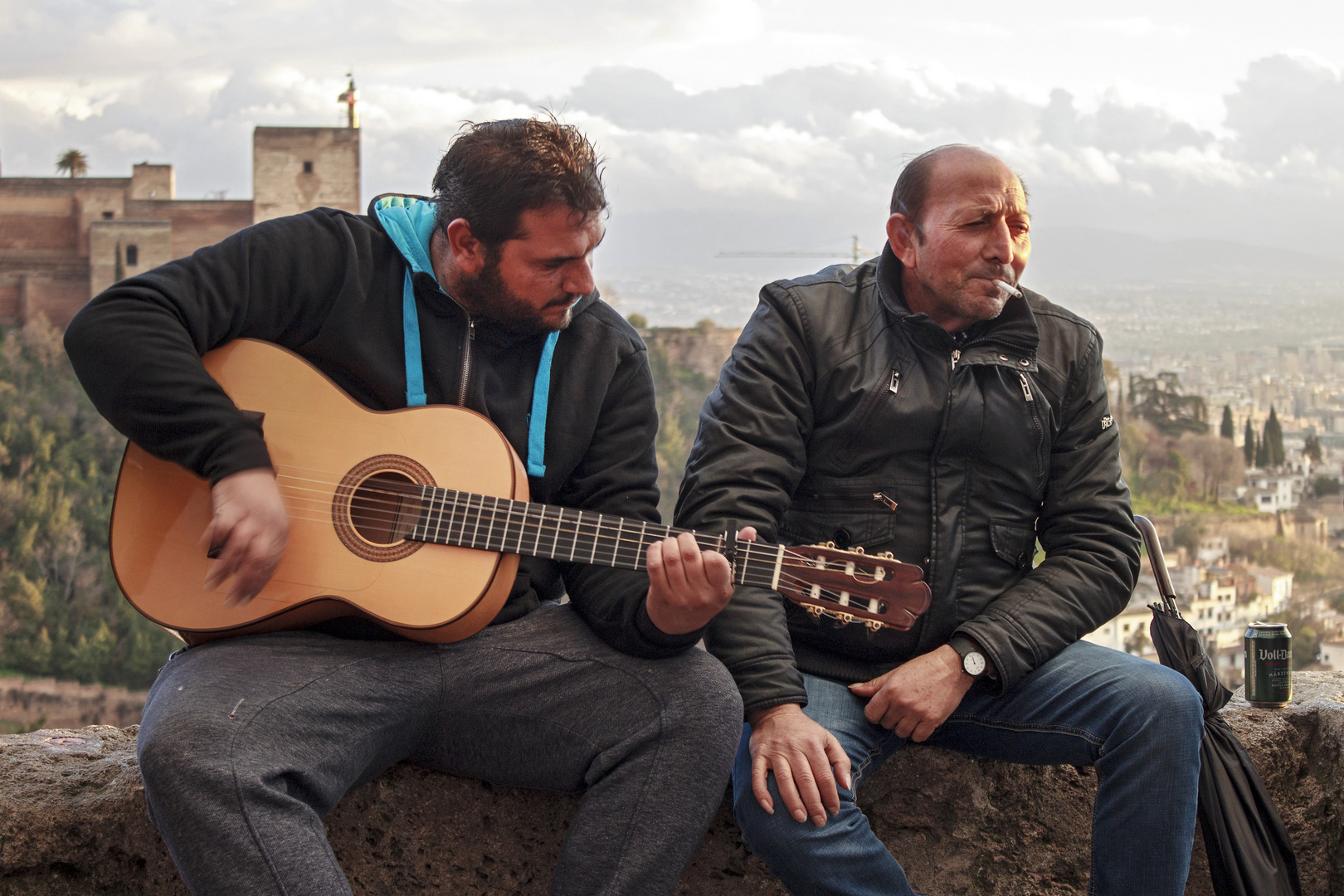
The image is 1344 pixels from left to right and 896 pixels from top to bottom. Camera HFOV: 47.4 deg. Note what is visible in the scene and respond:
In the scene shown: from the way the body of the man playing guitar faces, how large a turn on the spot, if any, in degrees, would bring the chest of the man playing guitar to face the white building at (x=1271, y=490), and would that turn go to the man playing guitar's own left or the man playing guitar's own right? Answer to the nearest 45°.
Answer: approximately 135° to the man playing guitar's own left

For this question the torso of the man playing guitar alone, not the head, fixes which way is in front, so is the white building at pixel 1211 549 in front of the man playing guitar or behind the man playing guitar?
behind

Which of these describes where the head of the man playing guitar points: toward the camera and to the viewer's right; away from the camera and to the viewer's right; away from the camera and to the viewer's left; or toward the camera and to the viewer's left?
toward the camera and to the viewer's right

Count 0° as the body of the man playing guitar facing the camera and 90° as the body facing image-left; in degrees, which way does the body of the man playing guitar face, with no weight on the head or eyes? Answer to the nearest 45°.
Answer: approximately 0°

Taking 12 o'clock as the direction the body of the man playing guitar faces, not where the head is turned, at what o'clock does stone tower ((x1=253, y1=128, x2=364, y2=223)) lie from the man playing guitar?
The stone tower is roughly at 6 o'clock from the man playing guitar.

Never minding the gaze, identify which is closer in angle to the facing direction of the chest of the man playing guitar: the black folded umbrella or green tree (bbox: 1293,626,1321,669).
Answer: the black folded umbrella

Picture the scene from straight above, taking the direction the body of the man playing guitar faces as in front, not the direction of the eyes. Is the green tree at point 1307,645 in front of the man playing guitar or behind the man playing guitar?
behind

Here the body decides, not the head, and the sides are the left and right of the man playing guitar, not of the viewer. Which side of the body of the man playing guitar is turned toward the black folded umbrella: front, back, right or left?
left

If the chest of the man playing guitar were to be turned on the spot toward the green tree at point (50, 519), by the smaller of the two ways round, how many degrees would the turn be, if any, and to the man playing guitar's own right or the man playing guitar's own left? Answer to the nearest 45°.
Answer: approximately 180°
